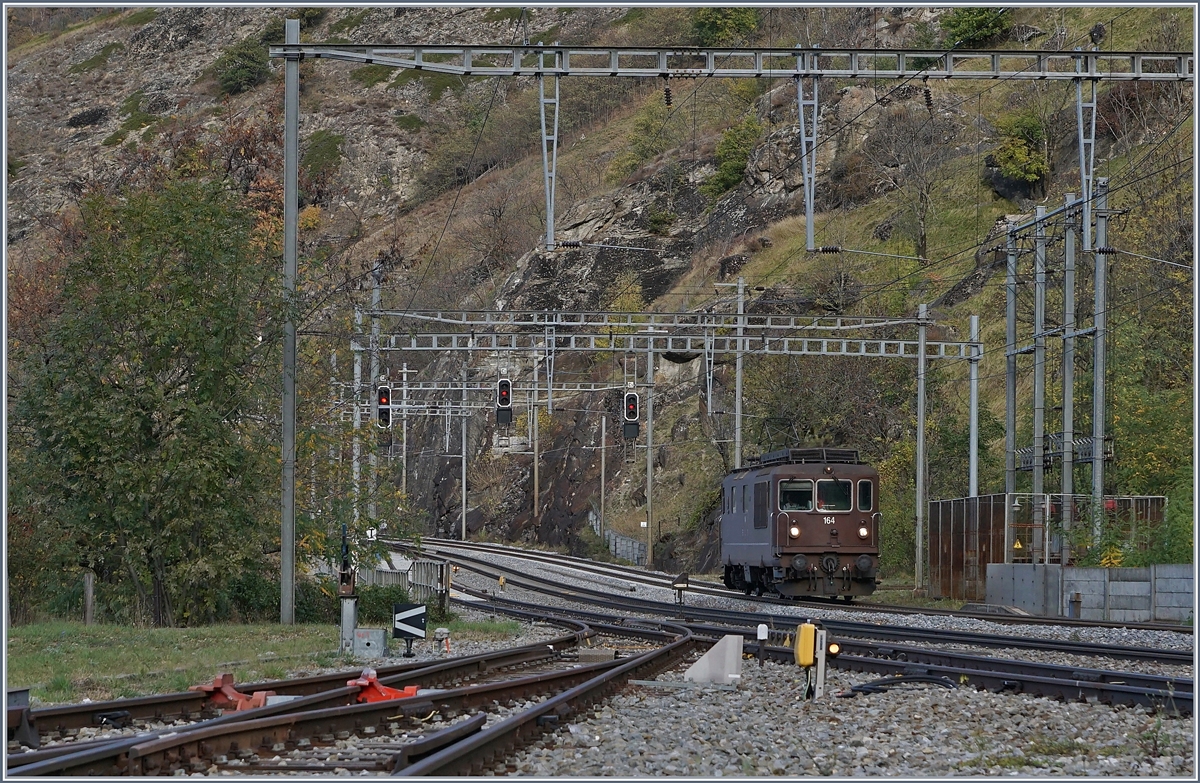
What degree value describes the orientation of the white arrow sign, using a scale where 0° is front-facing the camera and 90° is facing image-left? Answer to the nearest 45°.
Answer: approximately 0°

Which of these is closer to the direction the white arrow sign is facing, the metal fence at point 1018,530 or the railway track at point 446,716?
the railway track

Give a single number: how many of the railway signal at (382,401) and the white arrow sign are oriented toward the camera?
2

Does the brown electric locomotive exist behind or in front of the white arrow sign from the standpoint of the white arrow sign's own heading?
behind

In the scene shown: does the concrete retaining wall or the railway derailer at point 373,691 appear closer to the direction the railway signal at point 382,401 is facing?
the railway derailer

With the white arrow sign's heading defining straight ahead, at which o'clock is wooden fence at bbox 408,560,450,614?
The wooden fence is roughly at 6 o'clock from the white arrow sign.

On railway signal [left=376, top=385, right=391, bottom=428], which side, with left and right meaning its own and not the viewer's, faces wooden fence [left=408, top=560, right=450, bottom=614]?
front

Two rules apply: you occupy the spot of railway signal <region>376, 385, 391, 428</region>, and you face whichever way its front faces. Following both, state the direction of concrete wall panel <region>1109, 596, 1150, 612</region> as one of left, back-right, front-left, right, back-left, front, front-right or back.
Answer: front-left

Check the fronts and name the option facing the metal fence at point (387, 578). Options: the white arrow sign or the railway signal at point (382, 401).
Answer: the railway signal

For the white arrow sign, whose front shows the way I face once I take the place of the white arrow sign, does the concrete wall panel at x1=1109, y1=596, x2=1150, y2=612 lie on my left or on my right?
on my left
